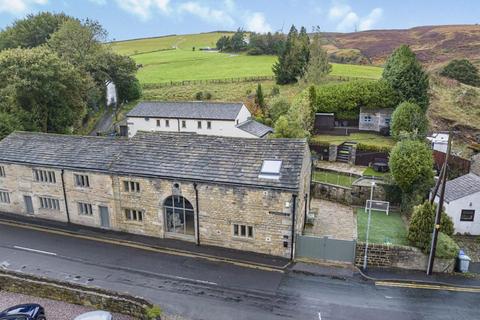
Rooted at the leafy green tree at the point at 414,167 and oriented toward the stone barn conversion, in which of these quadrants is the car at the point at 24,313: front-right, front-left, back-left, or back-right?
front-left

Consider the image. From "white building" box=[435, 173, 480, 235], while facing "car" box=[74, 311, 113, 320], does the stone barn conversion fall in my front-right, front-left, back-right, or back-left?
front-right

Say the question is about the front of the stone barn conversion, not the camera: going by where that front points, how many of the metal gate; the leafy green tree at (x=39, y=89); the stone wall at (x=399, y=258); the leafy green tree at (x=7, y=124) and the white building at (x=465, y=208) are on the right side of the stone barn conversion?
2

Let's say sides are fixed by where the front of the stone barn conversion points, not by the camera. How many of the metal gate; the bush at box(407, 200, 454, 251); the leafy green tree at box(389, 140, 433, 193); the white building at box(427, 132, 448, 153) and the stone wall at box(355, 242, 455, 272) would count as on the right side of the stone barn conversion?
0

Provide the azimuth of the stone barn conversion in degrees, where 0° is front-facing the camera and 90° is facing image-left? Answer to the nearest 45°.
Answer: approximately 45°

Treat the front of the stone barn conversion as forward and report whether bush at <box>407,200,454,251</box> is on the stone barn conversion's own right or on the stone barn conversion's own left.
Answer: on the stone barn conversion's own left

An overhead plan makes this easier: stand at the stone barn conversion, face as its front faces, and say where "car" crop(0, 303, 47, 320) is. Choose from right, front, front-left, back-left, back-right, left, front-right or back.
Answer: front

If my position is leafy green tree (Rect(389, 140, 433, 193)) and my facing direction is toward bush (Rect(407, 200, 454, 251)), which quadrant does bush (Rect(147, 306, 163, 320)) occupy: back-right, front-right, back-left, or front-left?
front-right

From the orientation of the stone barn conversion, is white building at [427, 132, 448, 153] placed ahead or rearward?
rearward

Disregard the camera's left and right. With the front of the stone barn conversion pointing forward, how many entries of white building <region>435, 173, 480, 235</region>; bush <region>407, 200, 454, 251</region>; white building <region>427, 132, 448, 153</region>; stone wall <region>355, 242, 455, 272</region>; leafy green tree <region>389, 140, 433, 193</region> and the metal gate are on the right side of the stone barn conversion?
0

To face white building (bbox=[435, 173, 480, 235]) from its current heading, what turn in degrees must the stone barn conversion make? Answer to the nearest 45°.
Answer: approximately 135° to its left

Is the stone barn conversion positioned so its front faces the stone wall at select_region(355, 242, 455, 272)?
no

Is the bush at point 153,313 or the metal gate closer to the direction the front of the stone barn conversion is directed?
the bush

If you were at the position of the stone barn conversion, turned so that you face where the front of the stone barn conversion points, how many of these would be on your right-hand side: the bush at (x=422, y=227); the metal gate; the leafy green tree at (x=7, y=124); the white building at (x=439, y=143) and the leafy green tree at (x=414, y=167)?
1

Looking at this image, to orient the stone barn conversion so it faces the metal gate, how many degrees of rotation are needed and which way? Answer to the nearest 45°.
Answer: approximately 90° to its left

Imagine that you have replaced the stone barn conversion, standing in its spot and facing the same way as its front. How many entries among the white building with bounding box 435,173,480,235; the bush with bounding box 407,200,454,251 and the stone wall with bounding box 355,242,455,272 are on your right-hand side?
0

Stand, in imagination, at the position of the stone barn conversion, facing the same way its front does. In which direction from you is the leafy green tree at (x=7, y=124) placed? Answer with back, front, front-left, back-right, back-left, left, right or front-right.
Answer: right

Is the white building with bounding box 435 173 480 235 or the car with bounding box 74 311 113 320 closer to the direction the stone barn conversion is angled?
the car

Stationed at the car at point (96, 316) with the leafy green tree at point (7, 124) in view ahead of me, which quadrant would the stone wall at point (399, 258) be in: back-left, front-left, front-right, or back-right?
back-right

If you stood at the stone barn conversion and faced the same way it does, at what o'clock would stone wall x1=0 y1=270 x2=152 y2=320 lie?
The stone wall is roughly at 12 o'clock from the stone barn conversion.

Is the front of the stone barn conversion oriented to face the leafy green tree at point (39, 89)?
no

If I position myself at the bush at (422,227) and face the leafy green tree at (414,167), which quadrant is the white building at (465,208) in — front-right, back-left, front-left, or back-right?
front-right
